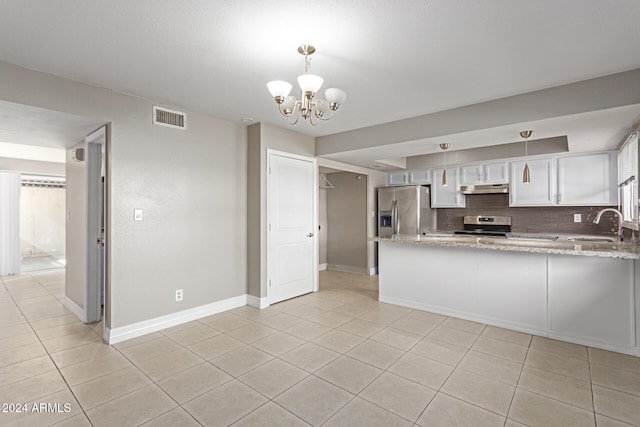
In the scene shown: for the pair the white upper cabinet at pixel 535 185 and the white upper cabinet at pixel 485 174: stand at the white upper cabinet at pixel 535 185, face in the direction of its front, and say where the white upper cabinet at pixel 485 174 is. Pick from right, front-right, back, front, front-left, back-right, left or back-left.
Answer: right

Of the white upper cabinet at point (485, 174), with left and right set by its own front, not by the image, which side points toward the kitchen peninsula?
front

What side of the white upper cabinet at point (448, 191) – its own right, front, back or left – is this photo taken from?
front

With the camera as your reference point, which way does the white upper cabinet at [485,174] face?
facing the viewer

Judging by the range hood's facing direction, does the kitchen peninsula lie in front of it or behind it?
in front

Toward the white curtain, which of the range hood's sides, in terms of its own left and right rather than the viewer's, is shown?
right

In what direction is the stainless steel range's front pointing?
toward the camera

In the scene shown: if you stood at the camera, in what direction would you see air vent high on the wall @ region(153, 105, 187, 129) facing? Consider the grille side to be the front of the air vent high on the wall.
facing the viewer and to the right of the viewer

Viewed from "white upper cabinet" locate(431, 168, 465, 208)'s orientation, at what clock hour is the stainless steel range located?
The stainless steel range is roughly at 9 o'clock from the white upper cabinet.

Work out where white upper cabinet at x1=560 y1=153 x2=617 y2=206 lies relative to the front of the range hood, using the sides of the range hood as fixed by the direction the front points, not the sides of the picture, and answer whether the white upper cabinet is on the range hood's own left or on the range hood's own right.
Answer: on the range hood's own left

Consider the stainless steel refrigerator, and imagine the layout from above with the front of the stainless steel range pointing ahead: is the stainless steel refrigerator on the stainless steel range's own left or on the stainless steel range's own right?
on the stainless steel range's own right

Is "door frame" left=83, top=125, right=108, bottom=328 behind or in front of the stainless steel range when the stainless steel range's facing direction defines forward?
in front

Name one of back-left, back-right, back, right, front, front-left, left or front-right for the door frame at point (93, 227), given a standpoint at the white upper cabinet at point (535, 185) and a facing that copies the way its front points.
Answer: front-right

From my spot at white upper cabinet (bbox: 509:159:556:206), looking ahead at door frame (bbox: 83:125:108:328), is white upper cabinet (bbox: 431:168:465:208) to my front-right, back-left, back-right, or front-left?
front-right
